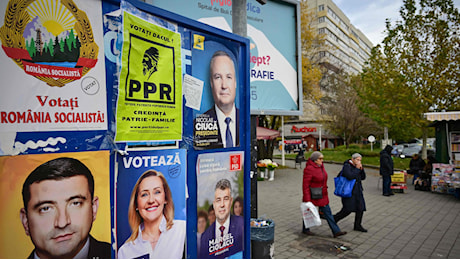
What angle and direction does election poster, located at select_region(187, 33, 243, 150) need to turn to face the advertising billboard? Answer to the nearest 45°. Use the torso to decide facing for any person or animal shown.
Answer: approximately 135° to its left

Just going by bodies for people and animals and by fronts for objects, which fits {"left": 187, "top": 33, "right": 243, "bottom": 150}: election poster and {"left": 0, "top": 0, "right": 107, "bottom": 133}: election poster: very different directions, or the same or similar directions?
same or similar directions

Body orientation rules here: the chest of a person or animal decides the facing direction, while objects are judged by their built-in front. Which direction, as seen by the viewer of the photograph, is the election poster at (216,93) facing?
facing the viewer and to the right of the viewer

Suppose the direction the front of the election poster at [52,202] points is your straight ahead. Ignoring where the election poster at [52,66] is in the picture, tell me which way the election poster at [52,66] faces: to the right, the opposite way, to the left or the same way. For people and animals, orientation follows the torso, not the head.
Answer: the same way

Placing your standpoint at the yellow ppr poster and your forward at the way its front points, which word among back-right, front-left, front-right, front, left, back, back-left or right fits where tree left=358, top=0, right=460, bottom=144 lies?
left

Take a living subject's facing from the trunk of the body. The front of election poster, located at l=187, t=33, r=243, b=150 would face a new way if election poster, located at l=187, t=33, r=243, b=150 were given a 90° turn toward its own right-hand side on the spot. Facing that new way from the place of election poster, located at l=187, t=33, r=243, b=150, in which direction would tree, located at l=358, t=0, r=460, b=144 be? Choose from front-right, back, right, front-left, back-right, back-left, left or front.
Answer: back

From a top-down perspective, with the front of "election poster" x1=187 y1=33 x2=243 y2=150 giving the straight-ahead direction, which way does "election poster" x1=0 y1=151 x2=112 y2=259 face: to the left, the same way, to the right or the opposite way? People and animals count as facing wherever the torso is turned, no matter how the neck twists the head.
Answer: the same way

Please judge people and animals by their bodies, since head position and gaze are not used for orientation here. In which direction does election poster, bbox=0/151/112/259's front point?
toward the camera
